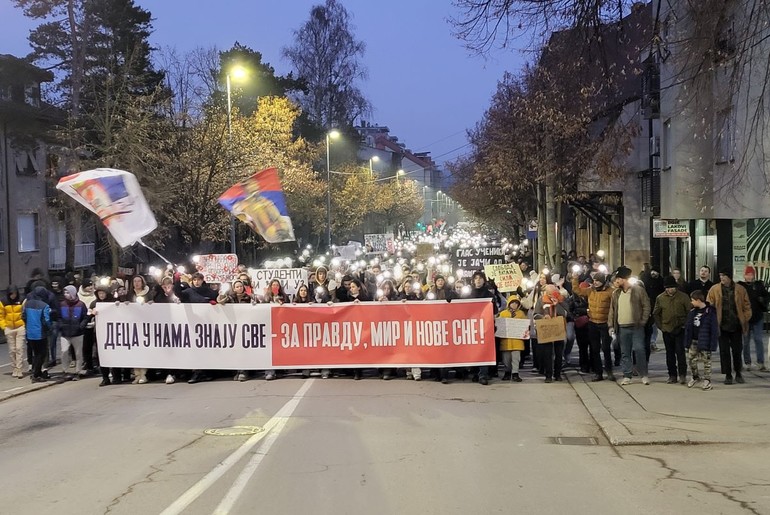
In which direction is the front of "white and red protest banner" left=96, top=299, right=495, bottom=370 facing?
toward the camera

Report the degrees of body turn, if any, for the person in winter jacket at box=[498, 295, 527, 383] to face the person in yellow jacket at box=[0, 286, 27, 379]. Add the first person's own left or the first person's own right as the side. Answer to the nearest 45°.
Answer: approximately 90° to the first person's own right

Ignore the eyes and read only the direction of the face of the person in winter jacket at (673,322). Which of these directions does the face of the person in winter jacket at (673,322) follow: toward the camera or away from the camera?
toward the camera

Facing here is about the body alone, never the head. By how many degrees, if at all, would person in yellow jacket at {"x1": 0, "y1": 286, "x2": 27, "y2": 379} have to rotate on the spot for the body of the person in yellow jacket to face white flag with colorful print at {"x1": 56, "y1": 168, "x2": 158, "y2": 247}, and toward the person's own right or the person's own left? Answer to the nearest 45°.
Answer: approximately 135° to the person's own left

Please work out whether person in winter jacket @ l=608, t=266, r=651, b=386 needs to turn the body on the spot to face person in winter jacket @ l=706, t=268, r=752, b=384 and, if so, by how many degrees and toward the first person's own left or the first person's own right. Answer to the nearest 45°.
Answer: approximately 135° to the first person's own left

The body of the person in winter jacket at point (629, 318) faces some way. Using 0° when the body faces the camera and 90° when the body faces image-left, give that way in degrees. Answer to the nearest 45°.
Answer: approximately 45°

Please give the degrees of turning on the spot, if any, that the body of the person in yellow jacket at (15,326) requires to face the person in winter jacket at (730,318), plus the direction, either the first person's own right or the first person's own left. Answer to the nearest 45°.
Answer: approximately 45° to the first person's own left

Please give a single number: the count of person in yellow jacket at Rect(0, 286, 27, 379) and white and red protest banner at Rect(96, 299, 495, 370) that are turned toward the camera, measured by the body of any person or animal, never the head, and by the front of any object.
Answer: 2

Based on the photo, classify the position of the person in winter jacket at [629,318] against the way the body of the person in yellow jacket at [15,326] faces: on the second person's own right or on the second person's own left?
on the second person's own left

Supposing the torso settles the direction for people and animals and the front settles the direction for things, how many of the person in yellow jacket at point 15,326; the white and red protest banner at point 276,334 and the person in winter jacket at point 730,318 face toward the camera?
3

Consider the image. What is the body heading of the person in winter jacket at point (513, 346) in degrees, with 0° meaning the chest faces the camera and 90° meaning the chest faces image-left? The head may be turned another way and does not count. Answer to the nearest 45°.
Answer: approximately 0°

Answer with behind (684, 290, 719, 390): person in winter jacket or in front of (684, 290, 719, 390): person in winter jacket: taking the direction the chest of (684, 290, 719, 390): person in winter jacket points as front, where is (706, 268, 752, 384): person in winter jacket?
behind

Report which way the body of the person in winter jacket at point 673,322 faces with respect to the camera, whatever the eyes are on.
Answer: toward the camera

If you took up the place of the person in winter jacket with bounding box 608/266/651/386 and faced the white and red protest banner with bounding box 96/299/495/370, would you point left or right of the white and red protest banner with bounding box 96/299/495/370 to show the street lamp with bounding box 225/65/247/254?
right
